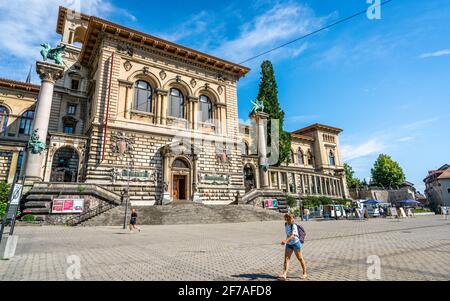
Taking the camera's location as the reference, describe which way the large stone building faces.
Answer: facing the viewer and to the right of the viewer

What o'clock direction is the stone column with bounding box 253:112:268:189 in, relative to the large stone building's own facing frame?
The stone column is roughly at 10 o'clock from the large stone building.

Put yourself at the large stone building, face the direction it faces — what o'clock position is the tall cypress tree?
The tall cypress tree is roughly at 10 o'clock from the large stone building.
